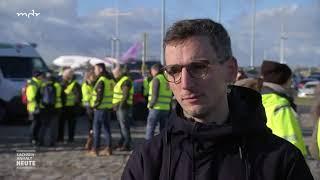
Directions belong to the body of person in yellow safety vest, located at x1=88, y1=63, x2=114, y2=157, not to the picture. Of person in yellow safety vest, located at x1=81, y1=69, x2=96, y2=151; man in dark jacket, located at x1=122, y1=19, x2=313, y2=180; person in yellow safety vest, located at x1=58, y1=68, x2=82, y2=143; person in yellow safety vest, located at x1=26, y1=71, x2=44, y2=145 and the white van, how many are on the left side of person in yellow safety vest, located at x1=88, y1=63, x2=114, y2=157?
1

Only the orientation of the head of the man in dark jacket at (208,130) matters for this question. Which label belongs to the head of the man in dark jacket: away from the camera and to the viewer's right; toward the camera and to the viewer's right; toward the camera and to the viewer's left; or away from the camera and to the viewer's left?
toward the camera and to the viewer's left

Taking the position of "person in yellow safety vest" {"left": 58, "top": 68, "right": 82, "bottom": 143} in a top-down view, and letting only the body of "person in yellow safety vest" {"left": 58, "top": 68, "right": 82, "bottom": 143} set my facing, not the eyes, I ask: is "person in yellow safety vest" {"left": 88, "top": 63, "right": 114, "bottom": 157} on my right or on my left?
on my left

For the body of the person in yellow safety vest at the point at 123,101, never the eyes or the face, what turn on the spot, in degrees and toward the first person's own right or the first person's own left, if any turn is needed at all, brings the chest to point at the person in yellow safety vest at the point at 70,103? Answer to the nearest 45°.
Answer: approximately 45° to the first person's own right

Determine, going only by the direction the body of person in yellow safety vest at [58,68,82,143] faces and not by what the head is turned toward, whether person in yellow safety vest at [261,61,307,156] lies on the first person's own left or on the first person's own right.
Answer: on the first person's own left

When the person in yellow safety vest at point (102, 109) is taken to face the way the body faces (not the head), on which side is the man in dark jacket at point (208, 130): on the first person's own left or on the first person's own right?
on the first person's own left
